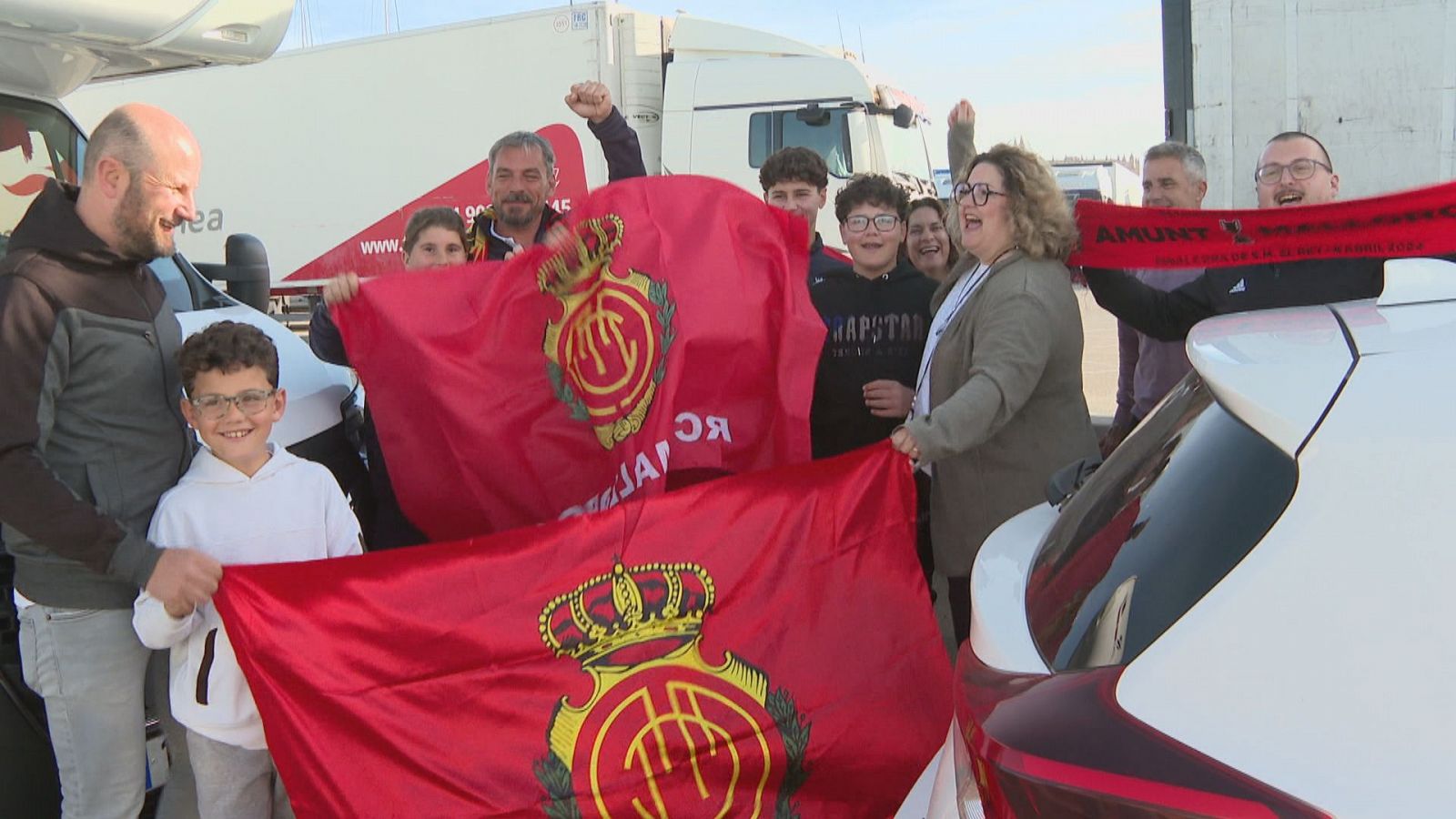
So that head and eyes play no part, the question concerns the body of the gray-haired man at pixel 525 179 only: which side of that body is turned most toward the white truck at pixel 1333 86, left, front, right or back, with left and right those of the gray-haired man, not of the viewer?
left

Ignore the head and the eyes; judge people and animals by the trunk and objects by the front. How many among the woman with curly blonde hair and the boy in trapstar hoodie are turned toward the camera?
1

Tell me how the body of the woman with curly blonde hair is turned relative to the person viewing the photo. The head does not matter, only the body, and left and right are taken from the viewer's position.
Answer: facing to the left of the viewer

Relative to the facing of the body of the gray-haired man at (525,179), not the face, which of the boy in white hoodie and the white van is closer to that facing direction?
the boy in white hoodie

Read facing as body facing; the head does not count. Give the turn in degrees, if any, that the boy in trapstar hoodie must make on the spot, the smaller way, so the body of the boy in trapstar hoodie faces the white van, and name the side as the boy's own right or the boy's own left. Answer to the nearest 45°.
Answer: approximately 90° to the boy's own right

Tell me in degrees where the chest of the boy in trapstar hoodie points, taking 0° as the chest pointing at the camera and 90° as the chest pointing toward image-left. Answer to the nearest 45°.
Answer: approximately 0°

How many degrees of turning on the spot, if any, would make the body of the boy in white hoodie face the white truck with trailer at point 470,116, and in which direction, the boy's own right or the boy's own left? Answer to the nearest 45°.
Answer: approximately 180°

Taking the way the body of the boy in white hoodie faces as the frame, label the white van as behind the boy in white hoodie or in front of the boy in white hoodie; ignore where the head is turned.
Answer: behind

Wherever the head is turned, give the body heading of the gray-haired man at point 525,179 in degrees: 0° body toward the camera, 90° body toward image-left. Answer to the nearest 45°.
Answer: approximately 0°

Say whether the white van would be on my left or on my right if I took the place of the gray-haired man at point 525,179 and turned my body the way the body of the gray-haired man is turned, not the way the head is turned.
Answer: on my right
